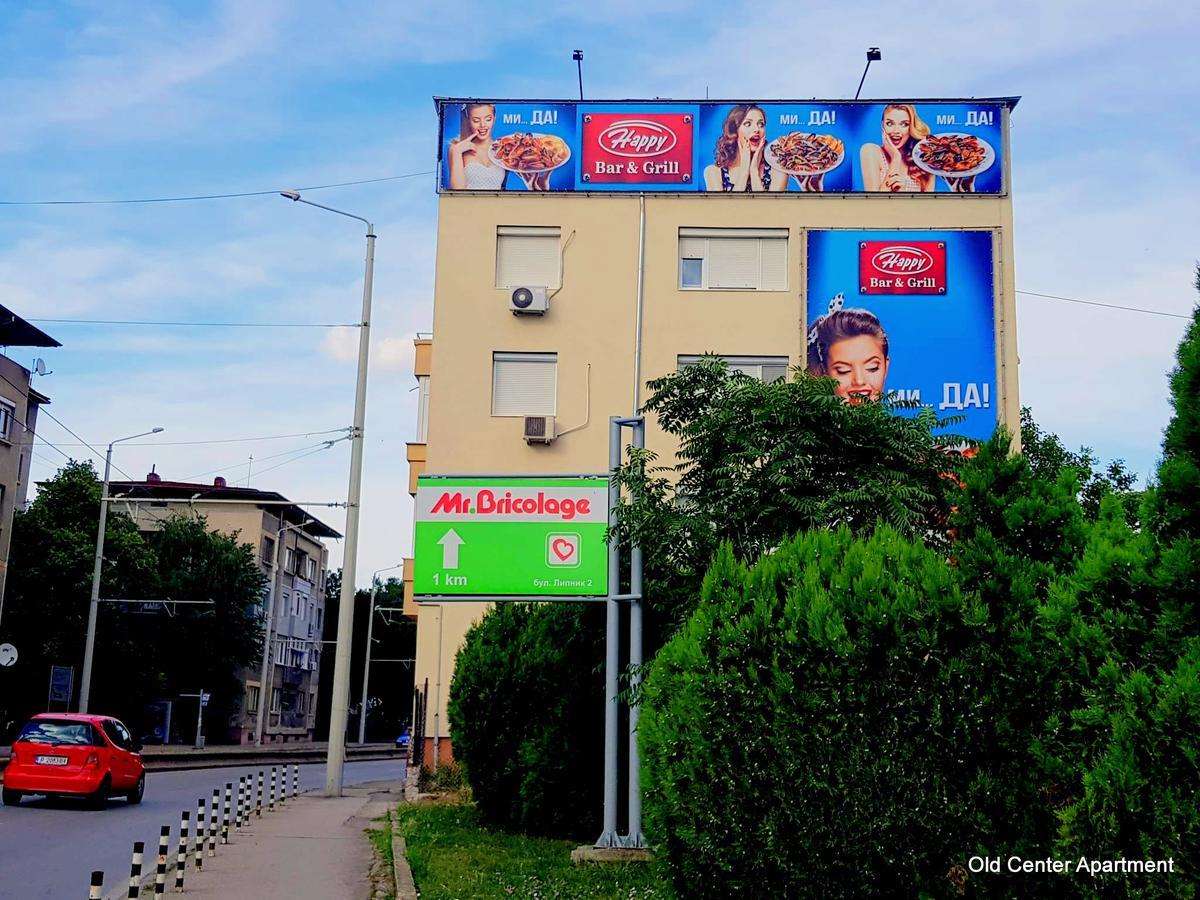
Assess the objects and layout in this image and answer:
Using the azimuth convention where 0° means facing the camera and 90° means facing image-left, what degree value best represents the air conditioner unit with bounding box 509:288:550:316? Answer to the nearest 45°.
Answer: approximately 0°

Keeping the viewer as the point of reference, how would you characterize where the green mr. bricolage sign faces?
facing the viewer

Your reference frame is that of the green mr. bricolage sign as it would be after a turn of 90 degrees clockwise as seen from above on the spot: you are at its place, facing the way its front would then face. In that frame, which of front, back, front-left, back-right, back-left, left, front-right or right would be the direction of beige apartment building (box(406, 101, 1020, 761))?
right

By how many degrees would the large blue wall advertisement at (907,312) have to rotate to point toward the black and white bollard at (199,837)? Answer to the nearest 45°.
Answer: approximately 45° to its right

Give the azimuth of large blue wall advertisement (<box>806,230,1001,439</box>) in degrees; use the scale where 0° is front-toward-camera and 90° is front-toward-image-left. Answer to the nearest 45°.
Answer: approximately 0°

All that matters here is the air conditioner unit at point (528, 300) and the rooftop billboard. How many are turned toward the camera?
2

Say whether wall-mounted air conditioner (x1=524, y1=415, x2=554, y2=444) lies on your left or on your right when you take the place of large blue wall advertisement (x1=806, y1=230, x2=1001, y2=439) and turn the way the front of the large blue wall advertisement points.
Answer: on your right

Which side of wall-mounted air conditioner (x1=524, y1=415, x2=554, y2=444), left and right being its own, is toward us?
front

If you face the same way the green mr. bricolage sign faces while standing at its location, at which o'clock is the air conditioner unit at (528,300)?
The air conditioner unit is roughly at 6 o'clock from the green mr. bricolage sign.

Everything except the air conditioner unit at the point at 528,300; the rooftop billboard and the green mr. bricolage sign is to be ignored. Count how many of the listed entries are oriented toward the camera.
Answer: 3

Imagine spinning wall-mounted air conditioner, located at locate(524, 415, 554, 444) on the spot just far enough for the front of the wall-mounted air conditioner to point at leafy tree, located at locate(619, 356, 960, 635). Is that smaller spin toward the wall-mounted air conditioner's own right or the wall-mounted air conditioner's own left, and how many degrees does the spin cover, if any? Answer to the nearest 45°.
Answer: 0° — it already faces it

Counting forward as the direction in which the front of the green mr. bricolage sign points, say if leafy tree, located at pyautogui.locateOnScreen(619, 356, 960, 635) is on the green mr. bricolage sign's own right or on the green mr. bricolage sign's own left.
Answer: on the green mr. bricolage sign's own left

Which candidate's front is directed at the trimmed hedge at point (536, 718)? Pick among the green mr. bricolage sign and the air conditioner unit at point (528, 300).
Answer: the air conditioner unit
